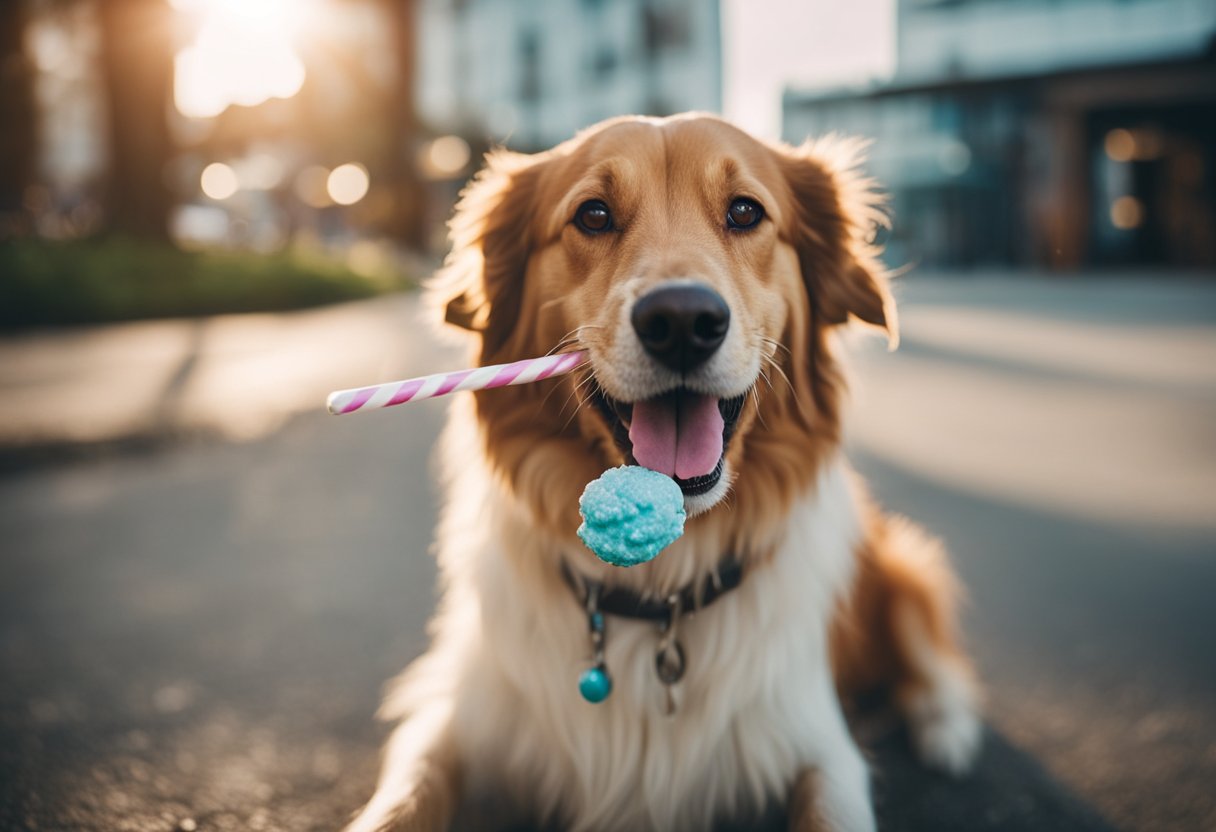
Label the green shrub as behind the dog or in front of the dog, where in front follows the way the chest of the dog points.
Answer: behind

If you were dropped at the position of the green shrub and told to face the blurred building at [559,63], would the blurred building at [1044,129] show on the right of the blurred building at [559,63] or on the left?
right

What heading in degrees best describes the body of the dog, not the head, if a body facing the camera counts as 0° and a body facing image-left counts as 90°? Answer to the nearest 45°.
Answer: approximately 0°

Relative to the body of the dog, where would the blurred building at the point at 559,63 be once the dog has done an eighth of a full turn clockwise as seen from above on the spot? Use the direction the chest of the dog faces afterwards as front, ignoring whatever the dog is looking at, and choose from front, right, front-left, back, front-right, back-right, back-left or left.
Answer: back-right
